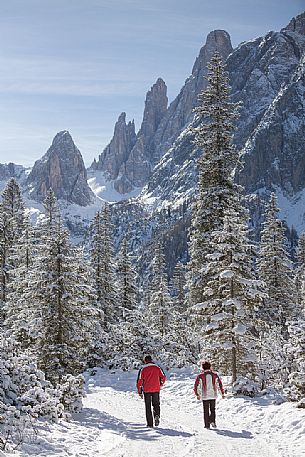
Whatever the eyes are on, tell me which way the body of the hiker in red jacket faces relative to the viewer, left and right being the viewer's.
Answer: facing away from the viewer

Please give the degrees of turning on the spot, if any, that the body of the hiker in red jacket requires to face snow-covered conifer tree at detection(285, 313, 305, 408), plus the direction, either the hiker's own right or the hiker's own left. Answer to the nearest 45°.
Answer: approximately 90° to the hiker's own right

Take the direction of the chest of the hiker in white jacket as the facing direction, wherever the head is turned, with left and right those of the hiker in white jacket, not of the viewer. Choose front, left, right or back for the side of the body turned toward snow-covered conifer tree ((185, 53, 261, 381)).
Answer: front

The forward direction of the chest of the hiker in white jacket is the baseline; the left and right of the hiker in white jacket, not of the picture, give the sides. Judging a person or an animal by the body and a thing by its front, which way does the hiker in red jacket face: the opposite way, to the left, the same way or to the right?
the same way

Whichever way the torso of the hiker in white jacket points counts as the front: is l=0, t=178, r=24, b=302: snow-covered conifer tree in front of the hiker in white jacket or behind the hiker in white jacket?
in front

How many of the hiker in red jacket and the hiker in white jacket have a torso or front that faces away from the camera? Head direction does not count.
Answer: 2

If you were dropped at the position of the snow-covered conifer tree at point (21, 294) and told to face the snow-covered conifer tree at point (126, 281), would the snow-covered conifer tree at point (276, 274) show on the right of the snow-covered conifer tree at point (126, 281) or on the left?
right

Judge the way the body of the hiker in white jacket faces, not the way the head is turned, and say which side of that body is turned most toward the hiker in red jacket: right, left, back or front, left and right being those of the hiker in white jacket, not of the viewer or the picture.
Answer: left

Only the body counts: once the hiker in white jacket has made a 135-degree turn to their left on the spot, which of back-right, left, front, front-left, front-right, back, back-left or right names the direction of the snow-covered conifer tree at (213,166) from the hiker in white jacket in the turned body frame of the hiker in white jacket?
back-right

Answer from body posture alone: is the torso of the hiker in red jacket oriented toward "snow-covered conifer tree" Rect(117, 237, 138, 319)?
yes

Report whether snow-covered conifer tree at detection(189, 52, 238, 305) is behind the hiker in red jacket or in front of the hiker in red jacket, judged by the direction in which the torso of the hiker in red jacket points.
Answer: in front

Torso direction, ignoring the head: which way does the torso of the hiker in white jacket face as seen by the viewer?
away from the camera
